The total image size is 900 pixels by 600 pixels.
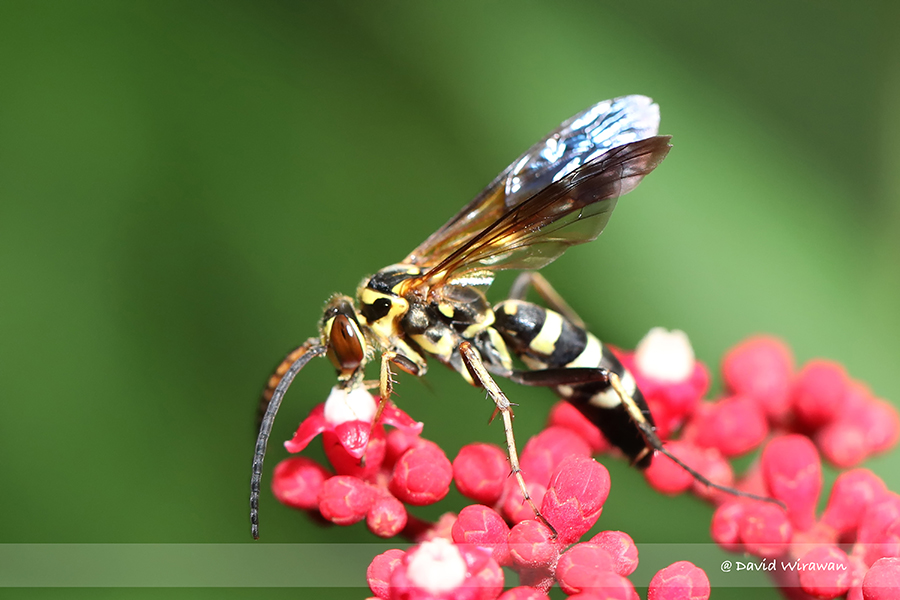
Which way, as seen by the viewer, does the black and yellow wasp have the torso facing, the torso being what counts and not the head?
to the viewer's left
